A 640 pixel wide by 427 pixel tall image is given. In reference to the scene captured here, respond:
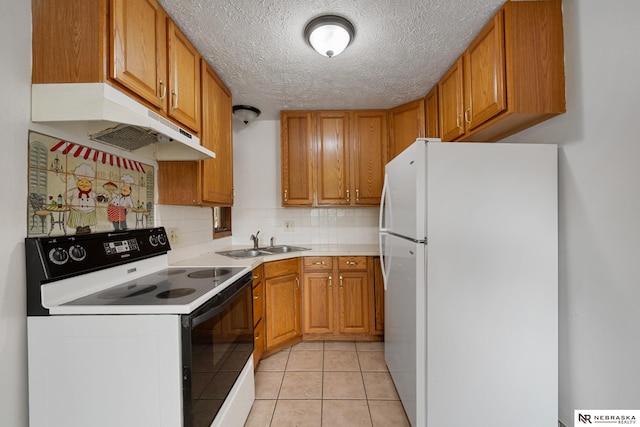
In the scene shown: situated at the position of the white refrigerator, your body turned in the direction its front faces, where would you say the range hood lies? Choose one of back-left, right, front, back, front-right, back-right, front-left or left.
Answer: front-left

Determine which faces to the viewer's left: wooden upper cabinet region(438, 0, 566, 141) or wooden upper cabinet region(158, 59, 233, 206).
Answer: wooden upper cabinet region(438, 0, 566, 141)

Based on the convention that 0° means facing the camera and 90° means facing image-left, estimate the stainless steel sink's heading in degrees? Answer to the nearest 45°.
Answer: approximately 315°

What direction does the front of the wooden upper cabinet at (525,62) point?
to the viewer's left

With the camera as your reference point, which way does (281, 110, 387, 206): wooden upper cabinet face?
facing the viewer

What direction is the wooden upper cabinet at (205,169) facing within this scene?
to the viewer's right

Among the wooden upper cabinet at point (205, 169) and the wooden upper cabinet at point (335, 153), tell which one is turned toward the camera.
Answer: the wooden upper cabinet at point (335, 153)

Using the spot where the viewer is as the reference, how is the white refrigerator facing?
facing to the left of the viewer

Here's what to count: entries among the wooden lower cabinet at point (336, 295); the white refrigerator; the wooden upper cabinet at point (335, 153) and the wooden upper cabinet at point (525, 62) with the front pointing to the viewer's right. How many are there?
0

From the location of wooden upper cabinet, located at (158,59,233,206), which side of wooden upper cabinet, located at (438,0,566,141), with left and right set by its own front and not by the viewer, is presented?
front

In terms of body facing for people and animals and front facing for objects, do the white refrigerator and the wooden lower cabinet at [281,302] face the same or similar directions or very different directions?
very different directions

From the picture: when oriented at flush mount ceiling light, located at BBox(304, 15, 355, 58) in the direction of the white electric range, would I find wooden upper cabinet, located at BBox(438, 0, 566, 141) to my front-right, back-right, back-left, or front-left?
back-left

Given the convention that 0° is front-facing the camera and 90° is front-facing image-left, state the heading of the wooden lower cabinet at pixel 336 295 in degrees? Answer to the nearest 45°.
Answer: approximately 0°

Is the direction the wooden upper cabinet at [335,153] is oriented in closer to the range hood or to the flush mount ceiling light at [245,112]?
the range hood
